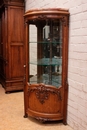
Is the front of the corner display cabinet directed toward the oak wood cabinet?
no

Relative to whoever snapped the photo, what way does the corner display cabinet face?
facing the viewer and to the left of the viewer

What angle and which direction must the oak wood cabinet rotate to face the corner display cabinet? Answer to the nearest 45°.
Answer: approximately 90° to its left

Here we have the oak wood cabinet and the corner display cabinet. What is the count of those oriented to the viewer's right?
0
